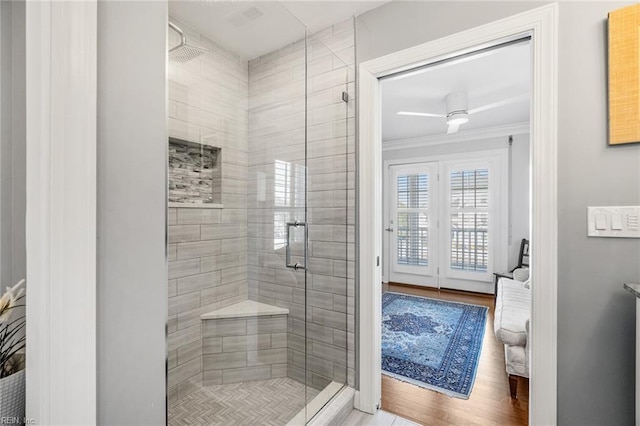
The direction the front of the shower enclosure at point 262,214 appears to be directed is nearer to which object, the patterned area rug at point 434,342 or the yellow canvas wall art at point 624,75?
the yellow canvas wall art

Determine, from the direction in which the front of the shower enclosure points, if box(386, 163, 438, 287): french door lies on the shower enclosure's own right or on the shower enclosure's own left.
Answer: on the shower enclosure's own left

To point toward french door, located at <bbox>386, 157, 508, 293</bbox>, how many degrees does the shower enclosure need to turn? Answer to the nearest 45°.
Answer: approximately 90° to its left

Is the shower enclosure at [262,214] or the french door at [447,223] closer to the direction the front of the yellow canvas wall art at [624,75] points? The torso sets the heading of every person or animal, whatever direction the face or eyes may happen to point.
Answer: the shower enclosure

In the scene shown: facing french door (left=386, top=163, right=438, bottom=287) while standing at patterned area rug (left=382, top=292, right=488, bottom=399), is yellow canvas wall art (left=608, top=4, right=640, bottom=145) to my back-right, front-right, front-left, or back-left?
back-right

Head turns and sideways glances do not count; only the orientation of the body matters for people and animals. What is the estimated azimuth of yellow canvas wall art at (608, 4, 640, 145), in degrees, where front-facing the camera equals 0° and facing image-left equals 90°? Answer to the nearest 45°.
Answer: approximately 45°

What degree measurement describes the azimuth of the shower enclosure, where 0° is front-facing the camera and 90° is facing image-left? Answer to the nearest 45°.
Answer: approximately 315°
